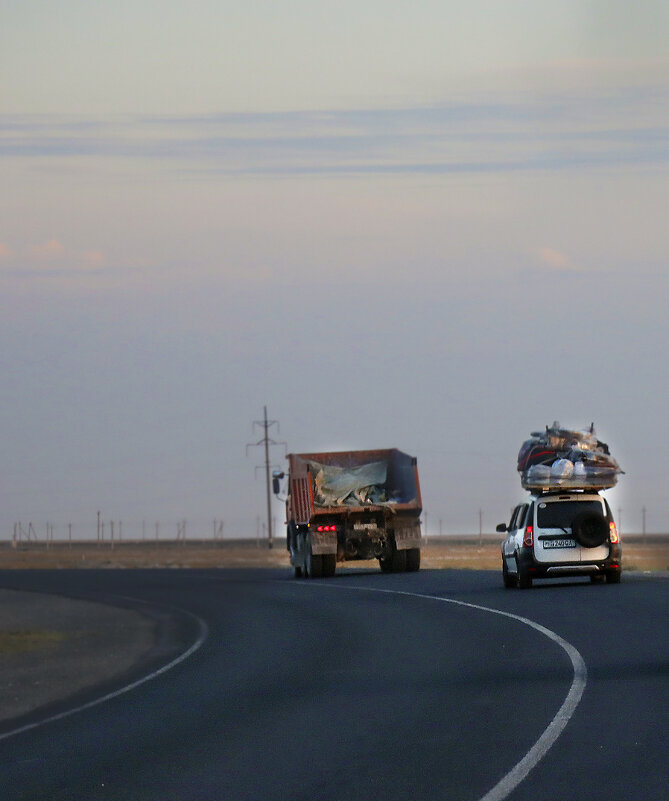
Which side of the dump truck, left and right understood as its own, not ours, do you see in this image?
back

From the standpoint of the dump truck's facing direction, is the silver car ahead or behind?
behind

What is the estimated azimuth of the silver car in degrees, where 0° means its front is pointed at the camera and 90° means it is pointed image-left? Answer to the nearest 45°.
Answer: approximately 180°

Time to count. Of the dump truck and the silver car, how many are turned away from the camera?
2
